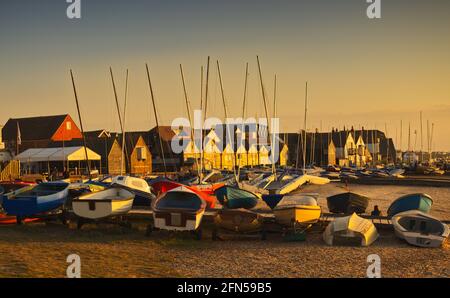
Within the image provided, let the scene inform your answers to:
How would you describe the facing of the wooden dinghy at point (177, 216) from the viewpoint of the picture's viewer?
facing away from the viewer

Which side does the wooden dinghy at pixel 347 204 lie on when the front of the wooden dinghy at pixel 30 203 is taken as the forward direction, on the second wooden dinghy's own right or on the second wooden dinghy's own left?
on the second wooden dinghy's own right

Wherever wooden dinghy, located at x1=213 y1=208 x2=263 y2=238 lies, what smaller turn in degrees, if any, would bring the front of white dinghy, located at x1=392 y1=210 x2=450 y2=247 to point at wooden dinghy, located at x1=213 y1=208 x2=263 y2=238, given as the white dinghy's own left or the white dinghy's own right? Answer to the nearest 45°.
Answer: approximately 45° to the white dinghy's own left
